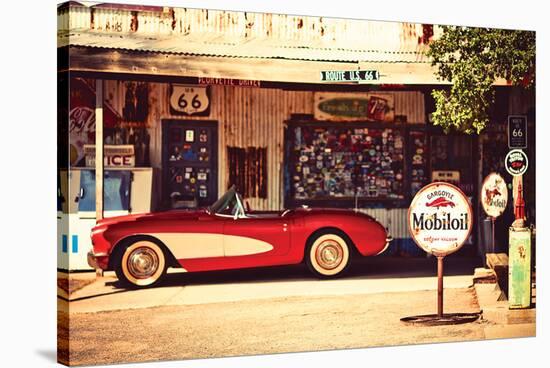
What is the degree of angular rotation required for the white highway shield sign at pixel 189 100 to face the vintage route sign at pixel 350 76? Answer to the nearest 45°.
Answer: approximately 90° to its left

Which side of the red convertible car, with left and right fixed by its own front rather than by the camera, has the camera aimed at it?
left

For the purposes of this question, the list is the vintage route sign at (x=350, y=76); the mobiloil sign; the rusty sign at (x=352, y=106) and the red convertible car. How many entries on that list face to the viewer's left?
1

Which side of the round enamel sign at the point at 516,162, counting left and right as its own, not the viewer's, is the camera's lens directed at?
front

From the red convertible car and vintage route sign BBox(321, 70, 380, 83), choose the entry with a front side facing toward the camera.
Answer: the vintage route sign

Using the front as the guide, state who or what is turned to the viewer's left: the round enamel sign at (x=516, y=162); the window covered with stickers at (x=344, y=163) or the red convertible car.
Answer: the red convertible car

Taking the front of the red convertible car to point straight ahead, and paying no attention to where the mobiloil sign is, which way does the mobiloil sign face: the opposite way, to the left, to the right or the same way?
to the left

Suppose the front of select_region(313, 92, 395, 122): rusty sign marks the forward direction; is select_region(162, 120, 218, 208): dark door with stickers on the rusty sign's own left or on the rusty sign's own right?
on the rusty sign's own right

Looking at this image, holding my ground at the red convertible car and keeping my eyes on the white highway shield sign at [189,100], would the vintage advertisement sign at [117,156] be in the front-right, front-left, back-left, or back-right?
front-left

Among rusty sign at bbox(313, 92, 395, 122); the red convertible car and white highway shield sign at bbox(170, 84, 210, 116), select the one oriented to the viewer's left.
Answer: the red convertible car

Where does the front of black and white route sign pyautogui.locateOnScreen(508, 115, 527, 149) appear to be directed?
toward the camera

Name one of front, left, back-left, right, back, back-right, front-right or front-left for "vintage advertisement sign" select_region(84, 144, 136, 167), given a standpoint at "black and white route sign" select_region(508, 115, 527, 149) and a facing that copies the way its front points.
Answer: front-right

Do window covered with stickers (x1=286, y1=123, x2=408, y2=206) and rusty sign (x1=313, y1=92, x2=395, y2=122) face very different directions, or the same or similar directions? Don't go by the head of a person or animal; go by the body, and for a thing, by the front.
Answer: same or similar directions
